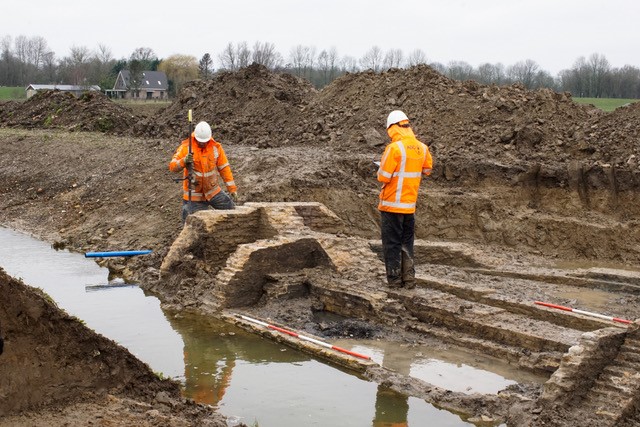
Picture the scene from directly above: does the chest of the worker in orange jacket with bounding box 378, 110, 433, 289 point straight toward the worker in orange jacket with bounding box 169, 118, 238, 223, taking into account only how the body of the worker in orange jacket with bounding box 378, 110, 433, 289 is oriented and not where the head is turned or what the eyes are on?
yes

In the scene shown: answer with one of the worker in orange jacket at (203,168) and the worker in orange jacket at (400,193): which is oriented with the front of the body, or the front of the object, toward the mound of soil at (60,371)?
the worker in orange jacket at (203,168)

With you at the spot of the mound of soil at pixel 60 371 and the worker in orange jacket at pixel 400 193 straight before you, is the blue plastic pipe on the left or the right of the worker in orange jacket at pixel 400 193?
left

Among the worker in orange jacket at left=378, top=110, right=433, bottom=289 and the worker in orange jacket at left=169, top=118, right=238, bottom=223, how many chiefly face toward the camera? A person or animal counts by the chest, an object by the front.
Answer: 1

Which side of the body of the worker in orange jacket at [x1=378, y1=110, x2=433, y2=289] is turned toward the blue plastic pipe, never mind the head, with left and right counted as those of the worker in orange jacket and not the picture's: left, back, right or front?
front

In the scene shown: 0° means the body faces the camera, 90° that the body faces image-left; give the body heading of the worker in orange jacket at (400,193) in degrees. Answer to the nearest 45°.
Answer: approximately 135°

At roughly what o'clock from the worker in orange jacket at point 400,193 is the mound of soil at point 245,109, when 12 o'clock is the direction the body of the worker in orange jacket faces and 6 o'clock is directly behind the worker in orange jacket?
The mound of soil is roughly at 1 o'clock from the worker in orange jacket.

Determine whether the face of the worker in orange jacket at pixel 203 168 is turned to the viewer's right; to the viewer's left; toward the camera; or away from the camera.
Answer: toward the camera

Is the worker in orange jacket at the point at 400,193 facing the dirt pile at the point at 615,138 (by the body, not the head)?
no

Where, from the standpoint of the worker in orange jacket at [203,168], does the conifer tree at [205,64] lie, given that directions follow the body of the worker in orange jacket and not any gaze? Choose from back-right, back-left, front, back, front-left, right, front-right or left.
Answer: back

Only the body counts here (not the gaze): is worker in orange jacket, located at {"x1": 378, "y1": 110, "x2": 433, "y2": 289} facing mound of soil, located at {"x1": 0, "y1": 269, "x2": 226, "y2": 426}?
no

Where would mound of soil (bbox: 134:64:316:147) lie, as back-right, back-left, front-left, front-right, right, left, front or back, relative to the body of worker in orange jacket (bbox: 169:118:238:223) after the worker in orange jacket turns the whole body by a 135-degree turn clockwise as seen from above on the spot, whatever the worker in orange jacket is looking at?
front-right

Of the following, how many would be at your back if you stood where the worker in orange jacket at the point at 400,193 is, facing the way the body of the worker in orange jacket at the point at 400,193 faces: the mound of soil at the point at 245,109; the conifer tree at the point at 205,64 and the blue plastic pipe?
0

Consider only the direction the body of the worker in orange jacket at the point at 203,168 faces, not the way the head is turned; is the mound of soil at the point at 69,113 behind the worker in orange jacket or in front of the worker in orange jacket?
behind

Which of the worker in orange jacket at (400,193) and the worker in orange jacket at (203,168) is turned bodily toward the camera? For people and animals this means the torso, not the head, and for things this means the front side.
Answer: the worker in orange jacket at (203,168)

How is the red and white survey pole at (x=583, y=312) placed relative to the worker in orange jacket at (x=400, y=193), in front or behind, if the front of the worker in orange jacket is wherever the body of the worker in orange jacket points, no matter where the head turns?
behind

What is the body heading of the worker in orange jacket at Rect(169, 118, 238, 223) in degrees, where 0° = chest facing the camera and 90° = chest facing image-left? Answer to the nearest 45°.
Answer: approximately 0°
